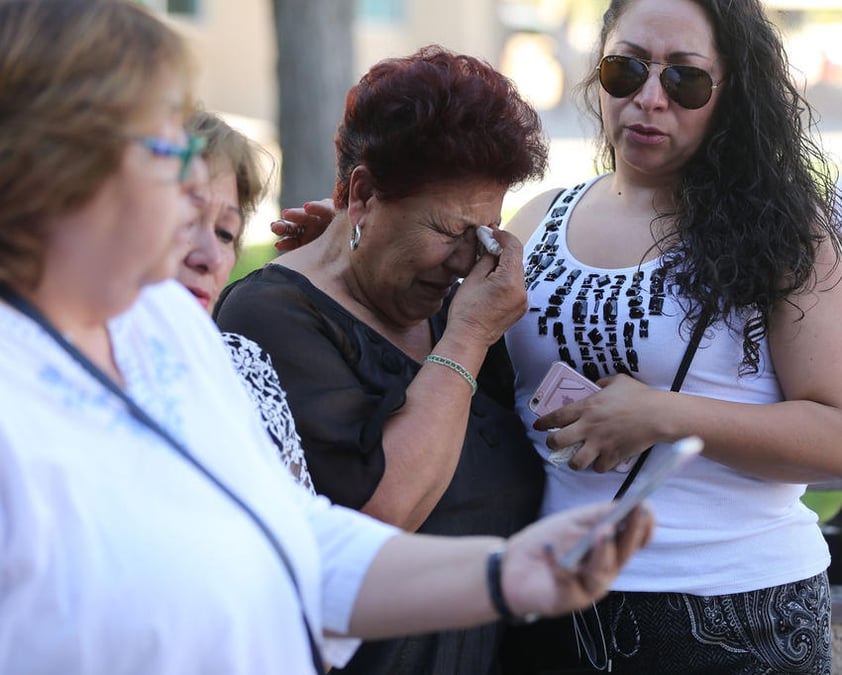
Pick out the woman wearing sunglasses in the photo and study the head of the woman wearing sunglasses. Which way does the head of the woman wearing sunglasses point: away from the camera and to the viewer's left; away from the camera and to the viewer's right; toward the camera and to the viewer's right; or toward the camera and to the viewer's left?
toward the camera and to the viewer's left

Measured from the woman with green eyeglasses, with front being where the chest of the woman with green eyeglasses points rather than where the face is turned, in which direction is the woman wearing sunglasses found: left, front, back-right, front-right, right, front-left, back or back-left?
left

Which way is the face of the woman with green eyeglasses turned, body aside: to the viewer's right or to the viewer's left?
to the viewer's right

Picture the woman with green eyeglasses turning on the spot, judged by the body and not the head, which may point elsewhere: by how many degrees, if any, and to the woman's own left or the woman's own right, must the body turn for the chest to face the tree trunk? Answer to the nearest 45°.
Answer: approximately 135° to the woman's own left

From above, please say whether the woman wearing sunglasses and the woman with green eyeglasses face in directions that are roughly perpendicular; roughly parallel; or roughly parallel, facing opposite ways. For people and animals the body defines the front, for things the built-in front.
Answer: roughly perpendicular

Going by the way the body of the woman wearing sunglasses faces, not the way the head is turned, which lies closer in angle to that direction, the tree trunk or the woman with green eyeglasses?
the woman with green eyeglasses

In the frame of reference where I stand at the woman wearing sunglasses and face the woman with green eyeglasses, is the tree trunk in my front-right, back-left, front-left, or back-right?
back-right

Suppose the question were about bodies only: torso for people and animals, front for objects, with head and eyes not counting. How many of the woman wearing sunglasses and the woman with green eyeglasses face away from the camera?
0

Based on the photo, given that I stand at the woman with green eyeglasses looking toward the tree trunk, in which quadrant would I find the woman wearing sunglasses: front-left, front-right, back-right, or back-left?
front-right

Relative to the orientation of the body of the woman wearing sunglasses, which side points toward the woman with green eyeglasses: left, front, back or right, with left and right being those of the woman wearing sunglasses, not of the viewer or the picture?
front
